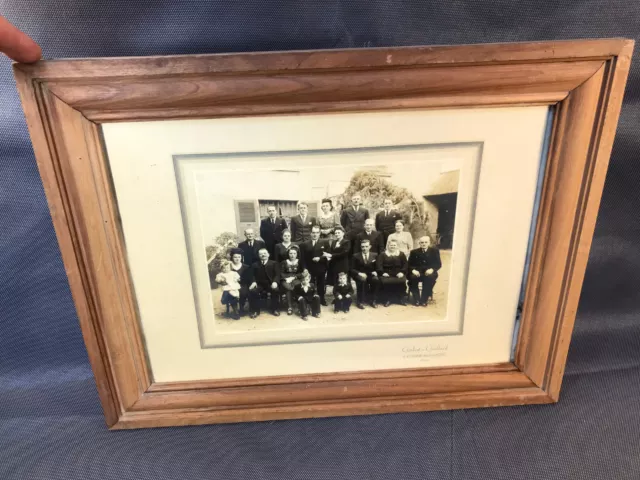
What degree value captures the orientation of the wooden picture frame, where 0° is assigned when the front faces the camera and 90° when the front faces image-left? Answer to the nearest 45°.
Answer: approximately 0°

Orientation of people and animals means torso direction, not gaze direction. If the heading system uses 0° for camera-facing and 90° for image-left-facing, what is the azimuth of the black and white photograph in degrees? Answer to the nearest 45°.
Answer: approximately 0°
